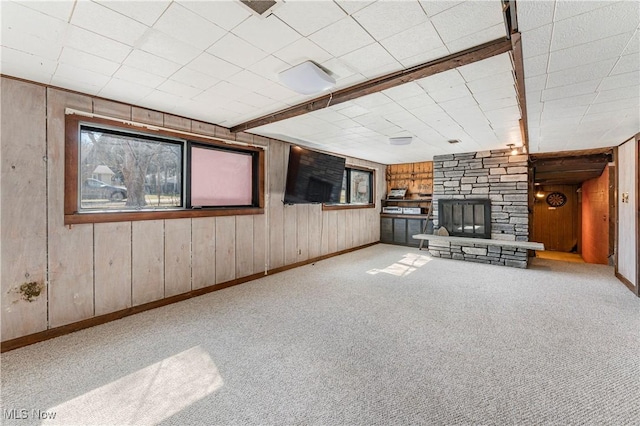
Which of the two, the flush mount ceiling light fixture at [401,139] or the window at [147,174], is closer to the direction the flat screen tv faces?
the flush mount ceiling light fixture

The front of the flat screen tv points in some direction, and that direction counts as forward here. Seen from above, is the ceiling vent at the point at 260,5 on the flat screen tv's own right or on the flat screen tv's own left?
on the flat screen tv's own right

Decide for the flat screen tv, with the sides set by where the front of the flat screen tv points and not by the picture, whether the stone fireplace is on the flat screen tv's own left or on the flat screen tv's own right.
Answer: on the flat screen tv's own left

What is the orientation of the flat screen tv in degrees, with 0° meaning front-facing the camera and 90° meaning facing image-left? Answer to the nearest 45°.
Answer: approximately 315°

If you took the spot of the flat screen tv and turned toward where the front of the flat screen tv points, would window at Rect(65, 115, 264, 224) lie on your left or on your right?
on your right

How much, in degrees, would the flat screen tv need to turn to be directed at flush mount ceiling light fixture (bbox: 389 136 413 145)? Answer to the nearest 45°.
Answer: approximately 45° to its left
